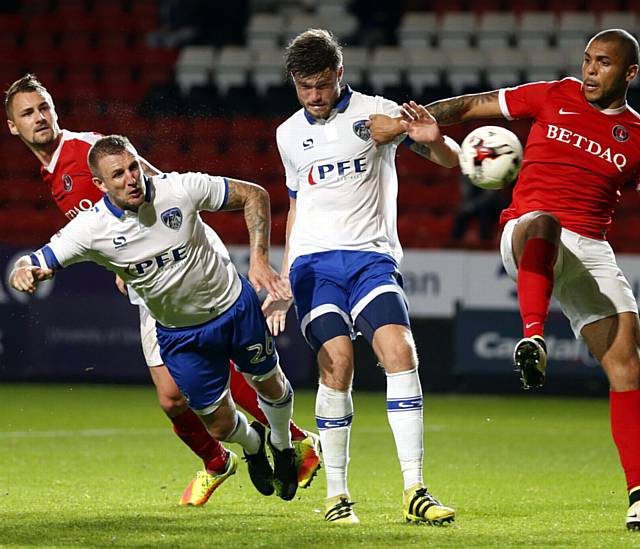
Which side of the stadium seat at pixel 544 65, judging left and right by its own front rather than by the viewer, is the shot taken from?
front

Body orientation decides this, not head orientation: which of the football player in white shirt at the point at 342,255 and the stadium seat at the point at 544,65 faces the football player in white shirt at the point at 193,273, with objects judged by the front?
the stadium seat

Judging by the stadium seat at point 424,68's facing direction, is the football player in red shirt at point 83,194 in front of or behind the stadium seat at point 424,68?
in front

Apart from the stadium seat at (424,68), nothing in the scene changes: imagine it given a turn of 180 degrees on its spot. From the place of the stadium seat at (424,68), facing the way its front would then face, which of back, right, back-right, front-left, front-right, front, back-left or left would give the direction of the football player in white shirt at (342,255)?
back

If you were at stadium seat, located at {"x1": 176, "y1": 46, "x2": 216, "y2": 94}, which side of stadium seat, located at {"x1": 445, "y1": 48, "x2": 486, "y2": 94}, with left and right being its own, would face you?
right

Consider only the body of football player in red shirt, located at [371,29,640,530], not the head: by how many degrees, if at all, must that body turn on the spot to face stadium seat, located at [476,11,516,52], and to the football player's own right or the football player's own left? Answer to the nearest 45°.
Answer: approximately 180°

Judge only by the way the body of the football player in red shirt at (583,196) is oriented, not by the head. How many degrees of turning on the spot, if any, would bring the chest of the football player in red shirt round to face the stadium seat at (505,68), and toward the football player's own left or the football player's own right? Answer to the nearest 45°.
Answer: approximately 180°

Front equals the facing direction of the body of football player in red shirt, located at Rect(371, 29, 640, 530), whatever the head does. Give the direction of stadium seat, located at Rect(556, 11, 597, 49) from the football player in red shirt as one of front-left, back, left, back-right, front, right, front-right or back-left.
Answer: back

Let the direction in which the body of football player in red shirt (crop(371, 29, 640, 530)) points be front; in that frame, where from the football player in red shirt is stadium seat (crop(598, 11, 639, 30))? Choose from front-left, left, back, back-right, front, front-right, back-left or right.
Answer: back

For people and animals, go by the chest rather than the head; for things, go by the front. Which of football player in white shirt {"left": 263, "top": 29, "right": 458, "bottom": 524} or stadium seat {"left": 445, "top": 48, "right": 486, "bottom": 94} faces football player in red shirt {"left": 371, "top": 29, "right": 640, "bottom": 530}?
the stadium seat

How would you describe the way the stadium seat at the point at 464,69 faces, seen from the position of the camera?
facing the viewer

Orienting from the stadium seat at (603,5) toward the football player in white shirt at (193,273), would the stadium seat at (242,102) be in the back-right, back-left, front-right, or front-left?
front-right

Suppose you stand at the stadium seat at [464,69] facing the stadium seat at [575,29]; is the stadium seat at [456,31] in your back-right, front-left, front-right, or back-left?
front-left

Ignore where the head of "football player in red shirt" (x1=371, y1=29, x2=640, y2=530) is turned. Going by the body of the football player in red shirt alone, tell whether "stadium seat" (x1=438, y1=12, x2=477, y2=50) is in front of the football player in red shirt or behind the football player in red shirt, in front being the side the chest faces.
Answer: behind

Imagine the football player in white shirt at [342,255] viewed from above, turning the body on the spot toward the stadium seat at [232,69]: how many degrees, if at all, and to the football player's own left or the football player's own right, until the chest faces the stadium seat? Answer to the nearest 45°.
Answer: approximately 180°
